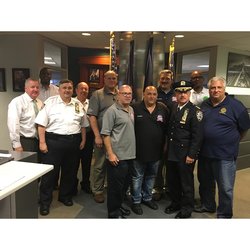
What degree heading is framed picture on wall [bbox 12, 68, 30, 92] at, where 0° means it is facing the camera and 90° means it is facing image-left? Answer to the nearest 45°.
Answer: approximately 0°

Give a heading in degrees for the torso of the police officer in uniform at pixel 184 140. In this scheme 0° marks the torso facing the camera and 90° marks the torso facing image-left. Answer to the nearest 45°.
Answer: approximately 45°

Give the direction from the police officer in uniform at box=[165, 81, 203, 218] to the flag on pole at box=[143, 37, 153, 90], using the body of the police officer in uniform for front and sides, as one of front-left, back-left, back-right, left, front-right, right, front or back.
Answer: right

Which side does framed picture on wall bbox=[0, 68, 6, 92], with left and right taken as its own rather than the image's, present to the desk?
front

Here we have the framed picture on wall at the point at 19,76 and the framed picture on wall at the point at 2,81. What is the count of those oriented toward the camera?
2

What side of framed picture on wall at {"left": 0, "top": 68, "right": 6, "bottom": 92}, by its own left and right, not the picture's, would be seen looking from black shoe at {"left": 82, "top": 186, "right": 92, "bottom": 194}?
front

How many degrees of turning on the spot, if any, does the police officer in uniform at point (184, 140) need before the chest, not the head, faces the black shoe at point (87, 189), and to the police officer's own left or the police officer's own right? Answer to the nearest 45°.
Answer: approximately 45° to the police officer's own right

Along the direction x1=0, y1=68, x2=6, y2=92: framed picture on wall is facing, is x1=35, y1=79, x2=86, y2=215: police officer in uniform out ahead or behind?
ahead

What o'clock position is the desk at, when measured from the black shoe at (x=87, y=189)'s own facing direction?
The desk is roughly at 2 o'clock from the black shoe.
